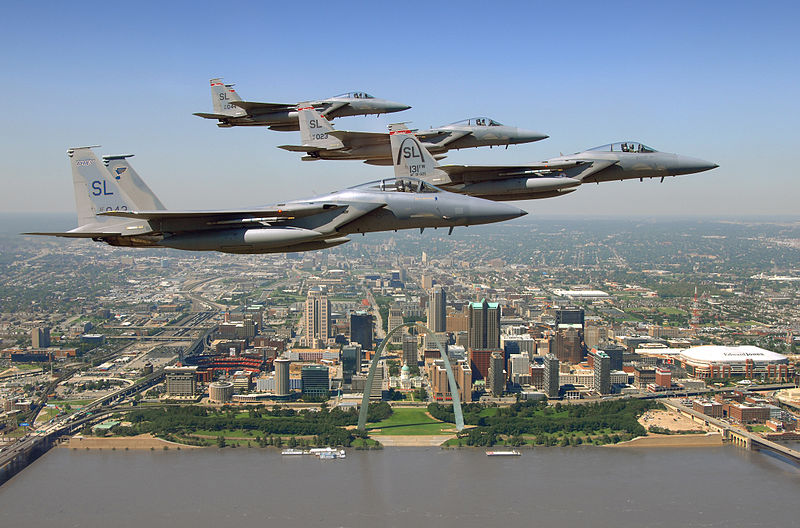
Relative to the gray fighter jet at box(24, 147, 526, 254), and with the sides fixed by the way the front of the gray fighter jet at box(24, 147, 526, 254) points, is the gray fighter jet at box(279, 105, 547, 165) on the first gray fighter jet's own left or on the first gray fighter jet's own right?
on the first gray fighter jet's own left

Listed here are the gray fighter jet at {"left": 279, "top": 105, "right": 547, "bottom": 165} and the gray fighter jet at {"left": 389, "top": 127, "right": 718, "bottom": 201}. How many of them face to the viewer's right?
2

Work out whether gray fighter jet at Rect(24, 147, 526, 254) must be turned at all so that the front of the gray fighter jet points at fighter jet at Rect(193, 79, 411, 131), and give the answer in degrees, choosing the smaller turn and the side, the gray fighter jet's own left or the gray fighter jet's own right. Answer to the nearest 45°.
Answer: approximately 90° to the gray fighter jet's own left

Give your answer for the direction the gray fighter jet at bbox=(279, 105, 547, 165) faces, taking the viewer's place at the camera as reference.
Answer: facing to the right of the viewer

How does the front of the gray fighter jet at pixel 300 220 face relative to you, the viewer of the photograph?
facing to the right of the viewer

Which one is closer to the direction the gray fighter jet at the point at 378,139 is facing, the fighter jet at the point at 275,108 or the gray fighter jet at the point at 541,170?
the gray fighter jet

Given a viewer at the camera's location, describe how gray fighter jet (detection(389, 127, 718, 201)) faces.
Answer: facing to the right of the viewer

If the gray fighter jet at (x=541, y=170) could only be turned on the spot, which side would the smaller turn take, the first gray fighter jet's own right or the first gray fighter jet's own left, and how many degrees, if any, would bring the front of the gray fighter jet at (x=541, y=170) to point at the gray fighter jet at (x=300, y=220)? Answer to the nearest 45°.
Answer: approximately 135° to the first gray fighter jet's own right

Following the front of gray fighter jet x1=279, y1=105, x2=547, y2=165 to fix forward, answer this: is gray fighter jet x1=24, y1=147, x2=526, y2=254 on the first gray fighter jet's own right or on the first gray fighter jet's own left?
on the first gray fighter jet's own right
